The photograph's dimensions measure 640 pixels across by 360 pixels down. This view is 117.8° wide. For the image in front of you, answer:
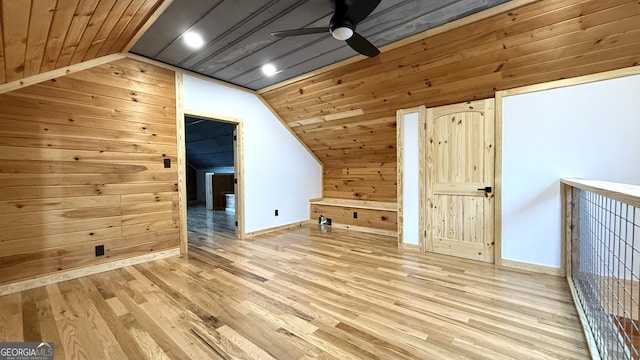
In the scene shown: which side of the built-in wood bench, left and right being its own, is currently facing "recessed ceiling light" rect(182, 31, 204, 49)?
front

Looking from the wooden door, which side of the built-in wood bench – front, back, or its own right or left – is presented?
left

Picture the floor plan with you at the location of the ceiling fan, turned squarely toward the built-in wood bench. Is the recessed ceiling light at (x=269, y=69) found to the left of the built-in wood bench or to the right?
left

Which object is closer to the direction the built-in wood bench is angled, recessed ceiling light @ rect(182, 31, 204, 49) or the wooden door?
the recessed ceiling light

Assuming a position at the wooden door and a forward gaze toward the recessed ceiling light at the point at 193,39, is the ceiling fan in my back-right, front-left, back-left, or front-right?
front-left

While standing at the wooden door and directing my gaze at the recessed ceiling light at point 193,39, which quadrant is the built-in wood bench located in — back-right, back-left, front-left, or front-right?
front-right

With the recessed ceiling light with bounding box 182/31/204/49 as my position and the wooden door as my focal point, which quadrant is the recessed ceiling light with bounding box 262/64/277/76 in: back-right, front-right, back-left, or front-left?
front-left

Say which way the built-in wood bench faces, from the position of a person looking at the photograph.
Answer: facing the viewer and to the left of the viewer

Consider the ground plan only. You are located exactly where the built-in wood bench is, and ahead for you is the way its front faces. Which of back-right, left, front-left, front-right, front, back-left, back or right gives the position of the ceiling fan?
front-left
